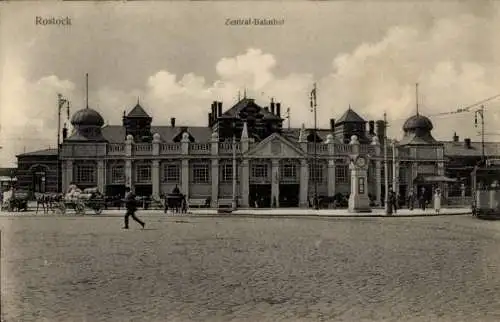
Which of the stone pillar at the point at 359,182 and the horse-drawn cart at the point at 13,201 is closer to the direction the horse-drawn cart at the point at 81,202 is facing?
the horse-drawn cart

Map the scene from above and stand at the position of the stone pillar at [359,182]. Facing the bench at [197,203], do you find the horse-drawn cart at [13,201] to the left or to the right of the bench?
left

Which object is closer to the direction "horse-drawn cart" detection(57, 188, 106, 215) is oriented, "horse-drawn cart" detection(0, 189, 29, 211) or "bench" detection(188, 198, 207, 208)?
the horse-drawn cart

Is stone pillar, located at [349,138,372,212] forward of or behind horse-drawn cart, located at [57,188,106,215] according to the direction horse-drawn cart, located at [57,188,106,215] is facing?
behind

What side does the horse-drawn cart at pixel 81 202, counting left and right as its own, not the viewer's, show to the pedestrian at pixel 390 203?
back

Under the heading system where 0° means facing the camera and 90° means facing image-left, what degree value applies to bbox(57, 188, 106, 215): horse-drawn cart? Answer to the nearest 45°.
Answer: approximately 90°

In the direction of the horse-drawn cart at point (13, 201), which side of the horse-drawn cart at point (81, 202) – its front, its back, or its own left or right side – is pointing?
front

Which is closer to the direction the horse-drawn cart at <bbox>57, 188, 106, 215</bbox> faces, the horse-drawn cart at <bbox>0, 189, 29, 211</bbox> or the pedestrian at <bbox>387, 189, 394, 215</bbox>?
the horse-drawn cart

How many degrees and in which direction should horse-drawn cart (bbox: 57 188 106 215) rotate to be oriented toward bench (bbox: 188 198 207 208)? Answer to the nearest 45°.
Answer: approximately 135° to its right

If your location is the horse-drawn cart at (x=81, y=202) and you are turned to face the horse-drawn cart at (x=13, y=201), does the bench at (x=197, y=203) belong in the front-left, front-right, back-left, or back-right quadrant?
back-right
